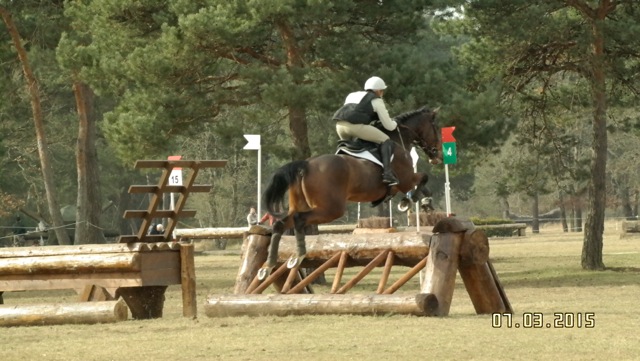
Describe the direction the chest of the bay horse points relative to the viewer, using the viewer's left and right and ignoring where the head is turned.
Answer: facing away from the viewer and to the right of the viewer

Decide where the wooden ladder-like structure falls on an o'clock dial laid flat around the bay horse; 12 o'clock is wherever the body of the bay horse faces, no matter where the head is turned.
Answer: The wooden ladder-like structure is roughly at 8 o'clock from the bay horse.

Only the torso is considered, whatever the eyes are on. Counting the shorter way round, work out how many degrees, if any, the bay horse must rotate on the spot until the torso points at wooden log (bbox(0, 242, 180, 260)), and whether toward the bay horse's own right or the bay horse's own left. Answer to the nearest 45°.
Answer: approximately 135° to the bay horse's own left
